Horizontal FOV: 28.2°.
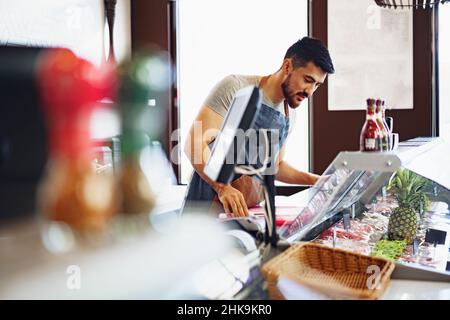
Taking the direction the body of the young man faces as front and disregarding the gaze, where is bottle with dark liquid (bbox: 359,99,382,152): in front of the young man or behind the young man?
in front

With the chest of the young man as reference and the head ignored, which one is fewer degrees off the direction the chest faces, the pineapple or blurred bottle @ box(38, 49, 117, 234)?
the pineapple

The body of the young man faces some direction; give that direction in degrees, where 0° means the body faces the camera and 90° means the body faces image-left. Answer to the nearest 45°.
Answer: approximately 315°

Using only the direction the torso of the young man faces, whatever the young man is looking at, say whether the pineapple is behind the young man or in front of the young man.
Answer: in front

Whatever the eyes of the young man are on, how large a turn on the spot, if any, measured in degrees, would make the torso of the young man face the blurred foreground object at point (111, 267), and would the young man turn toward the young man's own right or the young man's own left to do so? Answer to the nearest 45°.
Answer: approximately 45° to the young man's own right
